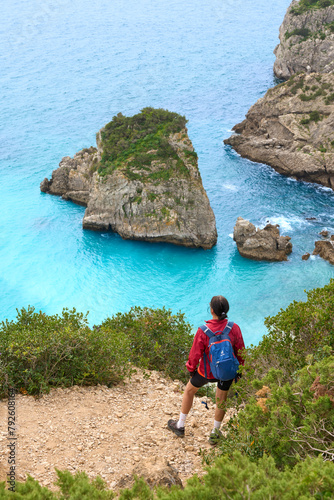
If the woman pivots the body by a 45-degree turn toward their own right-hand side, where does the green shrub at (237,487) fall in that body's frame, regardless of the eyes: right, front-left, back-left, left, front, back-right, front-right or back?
back

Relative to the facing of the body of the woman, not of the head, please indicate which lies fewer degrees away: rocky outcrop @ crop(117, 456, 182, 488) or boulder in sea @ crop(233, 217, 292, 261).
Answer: the boulder in sea

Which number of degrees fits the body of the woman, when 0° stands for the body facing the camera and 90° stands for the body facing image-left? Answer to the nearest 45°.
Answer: approximately 135°

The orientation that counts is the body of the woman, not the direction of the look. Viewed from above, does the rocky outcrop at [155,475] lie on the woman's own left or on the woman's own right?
on the woman's own left

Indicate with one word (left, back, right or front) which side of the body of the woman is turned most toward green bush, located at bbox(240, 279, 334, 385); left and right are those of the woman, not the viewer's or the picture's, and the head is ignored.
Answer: right

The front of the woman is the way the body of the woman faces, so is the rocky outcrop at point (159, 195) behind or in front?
in front

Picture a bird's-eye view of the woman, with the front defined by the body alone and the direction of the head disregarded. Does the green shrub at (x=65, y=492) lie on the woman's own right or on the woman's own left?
on the woman's own left

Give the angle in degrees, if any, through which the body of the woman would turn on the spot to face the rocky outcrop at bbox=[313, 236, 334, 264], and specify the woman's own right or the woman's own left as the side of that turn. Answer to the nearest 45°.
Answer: approximately 45° to the woman's own right

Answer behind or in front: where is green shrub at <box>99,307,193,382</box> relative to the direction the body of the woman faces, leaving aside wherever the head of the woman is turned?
in front

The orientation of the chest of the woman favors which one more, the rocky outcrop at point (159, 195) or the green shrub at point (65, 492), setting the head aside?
the rocky outcrop
